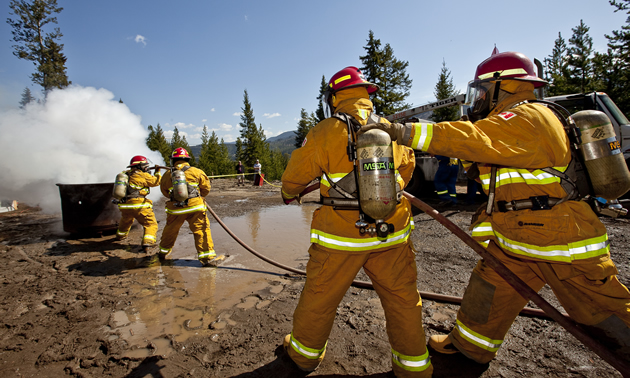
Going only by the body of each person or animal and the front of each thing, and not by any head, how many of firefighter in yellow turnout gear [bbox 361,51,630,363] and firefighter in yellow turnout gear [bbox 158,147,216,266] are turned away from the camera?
1

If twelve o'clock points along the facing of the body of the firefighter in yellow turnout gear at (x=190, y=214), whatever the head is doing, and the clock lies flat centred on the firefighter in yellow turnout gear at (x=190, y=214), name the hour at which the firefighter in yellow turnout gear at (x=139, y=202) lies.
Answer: the firefighter in yellow turnout gear at (x=139, y=202) is roughly at 11 o'clock from the firefighter in yellow turnout gear at (x=190, y=214).

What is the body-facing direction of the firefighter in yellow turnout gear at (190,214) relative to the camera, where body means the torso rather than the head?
away from the camera

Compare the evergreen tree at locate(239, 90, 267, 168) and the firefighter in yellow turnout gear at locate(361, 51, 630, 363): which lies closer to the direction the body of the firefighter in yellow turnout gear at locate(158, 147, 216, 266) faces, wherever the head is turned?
the evergreen tree

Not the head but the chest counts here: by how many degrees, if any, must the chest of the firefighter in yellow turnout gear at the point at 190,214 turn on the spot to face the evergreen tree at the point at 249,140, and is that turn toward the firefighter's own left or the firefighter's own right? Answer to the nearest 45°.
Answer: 0° — they already face it

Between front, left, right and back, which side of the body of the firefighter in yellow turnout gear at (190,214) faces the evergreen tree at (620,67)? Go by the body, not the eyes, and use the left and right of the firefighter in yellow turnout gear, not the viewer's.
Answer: right

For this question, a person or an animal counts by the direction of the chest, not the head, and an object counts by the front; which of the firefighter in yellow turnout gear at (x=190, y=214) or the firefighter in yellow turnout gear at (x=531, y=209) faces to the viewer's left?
the firefighter in yellow turnout gear at (x=531, y=209)

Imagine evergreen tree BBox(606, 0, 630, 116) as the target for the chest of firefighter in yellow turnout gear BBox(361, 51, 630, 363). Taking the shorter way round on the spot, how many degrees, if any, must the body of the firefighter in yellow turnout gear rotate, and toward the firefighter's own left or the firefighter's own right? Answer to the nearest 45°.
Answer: approximately 90° to the firefighter's own right

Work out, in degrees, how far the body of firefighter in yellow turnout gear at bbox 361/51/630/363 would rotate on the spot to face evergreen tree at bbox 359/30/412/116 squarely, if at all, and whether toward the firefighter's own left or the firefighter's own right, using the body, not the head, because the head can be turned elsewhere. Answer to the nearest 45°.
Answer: approximately 90° to the firefighter's own right

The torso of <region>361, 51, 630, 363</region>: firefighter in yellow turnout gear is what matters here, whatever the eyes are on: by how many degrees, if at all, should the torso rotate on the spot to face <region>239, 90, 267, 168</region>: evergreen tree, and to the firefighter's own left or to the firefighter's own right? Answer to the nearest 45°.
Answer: approximately 45° to the firefighter's own right

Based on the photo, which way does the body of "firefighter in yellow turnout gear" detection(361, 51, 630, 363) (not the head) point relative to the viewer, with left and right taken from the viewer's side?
facing to the left of the viewer

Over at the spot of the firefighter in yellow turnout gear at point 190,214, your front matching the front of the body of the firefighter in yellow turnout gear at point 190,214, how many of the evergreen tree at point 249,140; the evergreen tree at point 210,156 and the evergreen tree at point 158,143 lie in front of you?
3
